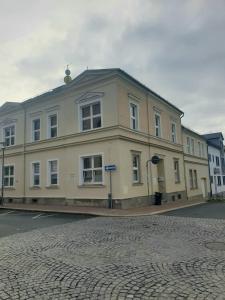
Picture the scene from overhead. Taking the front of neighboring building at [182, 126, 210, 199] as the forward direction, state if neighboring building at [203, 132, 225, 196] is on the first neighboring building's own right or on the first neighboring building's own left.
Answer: on the first neighboring building's own left

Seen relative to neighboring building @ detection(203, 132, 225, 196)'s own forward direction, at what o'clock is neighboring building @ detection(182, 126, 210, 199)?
neighboring building @ detection(182, 126, 210, 199) is roughly at 2 o'clock from neighboring building @ detection(203, 132, 225, 196).

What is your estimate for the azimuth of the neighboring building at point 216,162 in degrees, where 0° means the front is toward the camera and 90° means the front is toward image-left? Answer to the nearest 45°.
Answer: approximately 315°

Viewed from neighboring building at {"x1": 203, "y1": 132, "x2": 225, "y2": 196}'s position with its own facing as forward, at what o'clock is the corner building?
The corner building is roughly at 2 o'clock from the neighboring building.

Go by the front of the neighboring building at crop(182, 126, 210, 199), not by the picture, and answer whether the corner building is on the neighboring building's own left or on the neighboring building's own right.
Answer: on the neighboring building's own right

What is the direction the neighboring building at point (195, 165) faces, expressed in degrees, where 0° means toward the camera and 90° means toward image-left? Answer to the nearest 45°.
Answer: approximately 315°
